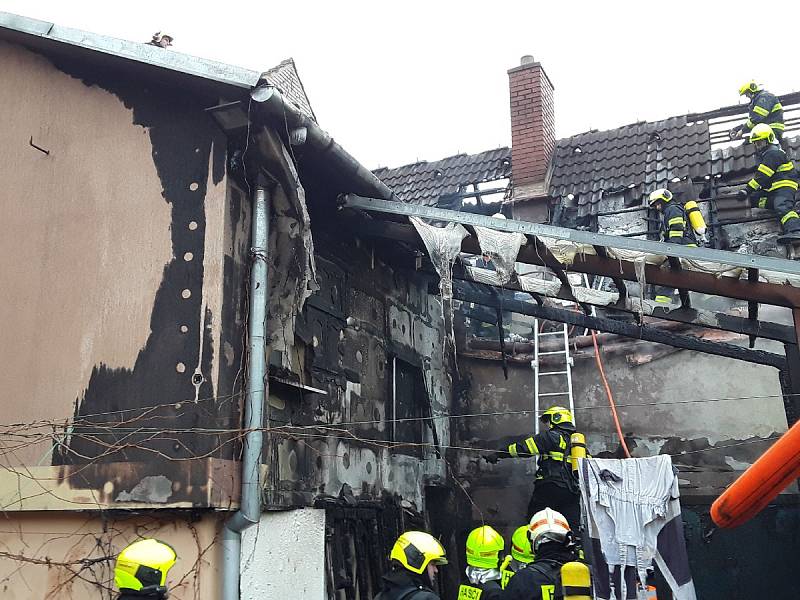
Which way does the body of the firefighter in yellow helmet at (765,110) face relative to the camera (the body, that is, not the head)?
to the viewer's left

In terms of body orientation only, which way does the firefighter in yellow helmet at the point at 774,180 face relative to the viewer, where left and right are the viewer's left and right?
facing to the left of the viewer

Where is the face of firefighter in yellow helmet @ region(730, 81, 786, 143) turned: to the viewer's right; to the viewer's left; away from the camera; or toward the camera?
to the viewer's left

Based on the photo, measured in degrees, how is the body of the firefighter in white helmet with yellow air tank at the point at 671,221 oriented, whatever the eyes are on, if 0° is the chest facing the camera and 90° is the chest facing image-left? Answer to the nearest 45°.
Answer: approximately 90°

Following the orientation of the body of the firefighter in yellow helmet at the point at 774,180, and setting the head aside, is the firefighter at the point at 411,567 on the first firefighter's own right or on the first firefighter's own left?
on the first firefighter's own left

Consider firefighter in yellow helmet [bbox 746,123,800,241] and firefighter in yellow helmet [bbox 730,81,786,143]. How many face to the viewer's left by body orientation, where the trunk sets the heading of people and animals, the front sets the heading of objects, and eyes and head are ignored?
2

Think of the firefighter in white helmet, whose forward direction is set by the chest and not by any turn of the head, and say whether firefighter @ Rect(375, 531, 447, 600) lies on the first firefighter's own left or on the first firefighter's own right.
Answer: on the first firefighter's own left

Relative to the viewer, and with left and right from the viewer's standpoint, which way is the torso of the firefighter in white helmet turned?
facing away from the viewer and to the left of the viewer

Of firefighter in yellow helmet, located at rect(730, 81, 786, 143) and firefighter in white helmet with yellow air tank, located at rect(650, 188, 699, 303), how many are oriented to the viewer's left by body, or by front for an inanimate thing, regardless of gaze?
2
